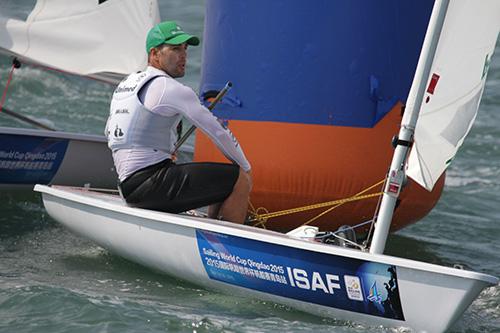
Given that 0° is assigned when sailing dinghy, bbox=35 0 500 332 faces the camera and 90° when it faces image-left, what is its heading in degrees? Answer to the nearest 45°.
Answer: approximately 315°

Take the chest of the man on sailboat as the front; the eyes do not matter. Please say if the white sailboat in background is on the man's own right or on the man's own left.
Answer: on the man's own left

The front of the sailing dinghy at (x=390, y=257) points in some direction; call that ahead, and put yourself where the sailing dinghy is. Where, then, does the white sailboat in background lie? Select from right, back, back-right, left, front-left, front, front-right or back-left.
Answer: back

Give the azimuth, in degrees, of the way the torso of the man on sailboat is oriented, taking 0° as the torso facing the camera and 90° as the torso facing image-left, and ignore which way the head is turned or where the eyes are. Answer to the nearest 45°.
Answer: approximately 270°
